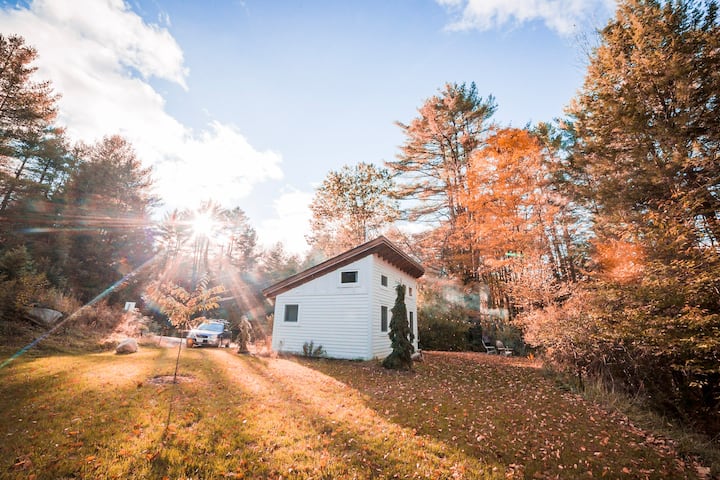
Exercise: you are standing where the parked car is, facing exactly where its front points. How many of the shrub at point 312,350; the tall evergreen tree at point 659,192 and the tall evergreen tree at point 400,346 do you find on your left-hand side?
3

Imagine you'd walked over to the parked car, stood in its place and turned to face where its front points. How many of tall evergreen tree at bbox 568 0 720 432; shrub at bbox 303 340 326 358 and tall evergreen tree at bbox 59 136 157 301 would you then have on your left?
2

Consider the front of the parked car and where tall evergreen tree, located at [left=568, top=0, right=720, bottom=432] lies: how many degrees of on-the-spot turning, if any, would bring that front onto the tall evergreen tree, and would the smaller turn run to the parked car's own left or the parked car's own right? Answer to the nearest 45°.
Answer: approximately 90° to the parked car's own left

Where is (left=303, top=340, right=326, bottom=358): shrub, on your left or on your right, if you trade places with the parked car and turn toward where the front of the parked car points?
on your left

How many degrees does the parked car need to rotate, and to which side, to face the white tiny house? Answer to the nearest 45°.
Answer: approximately 90° to its left

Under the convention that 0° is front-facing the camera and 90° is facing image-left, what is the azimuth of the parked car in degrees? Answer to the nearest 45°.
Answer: approximately 45°

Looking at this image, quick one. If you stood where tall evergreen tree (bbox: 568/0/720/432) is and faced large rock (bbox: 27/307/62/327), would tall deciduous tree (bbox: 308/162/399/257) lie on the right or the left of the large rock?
right

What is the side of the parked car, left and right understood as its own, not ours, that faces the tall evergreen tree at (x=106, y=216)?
right
